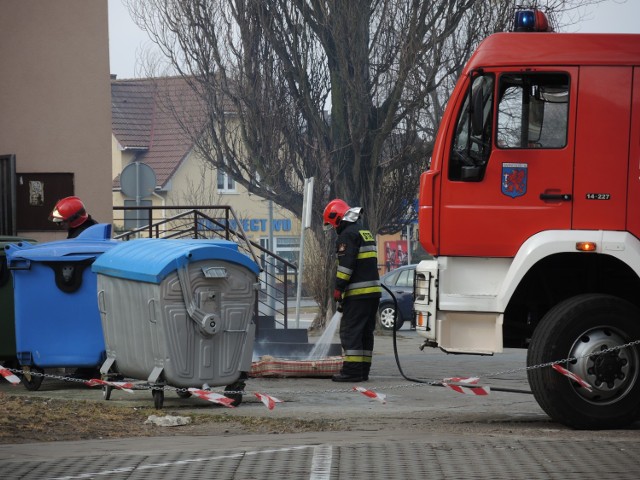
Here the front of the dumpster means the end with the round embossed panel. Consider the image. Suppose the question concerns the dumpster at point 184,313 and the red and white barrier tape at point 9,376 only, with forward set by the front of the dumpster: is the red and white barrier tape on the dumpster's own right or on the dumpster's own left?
on the dumpster's own right

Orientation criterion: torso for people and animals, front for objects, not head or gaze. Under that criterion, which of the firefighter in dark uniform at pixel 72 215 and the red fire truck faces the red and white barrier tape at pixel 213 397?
the red fire truck

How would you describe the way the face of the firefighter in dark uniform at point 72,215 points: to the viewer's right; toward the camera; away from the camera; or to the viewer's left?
to the viewer's left

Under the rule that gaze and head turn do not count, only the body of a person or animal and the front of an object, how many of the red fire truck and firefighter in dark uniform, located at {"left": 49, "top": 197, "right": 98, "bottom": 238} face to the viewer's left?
2

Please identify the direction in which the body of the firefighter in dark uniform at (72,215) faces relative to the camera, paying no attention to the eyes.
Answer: to the viewer's left

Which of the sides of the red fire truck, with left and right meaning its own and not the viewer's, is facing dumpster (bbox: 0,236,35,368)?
front

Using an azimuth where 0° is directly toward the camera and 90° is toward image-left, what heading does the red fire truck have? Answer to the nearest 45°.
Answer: approximately 90°

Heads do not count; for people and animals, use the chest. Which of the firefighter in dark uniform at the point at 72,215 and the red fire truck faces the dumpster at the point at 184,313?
the red fire truck

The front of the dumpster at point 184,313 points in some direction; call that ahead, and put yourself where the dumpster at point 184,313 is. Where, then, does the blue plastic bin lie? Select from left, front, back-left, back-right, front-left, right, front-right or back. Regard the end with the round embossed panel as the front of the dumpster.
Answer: right

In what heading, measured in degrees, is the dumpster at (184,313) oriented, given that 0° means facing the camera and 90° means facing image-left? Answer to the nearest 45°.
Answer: approximately 45°

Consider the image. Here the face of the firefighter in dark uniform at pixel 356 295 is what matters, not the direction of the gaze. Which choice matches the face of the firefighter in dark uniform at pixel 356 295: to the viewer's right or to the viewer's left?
to the viewer's left
